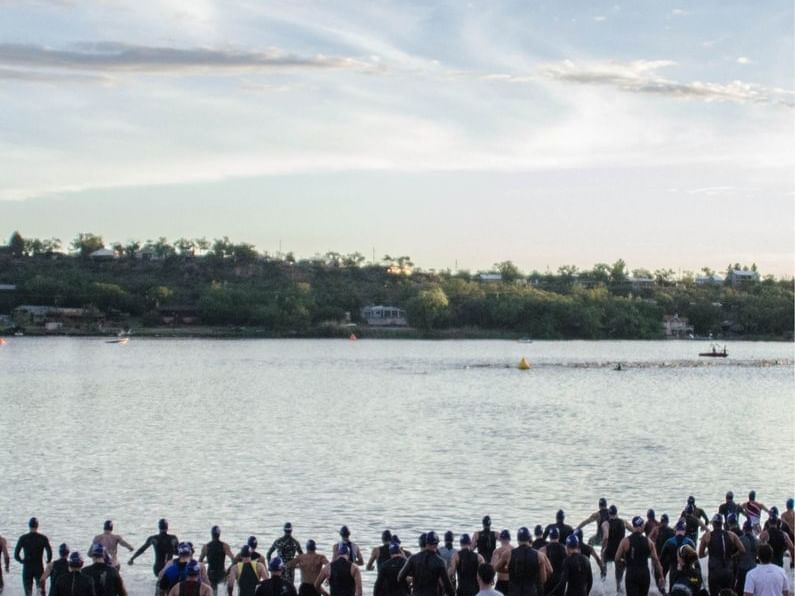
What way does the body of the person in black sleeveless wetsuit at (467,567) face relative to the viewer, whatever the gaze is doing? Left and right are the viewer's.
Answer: facing away from the viewer

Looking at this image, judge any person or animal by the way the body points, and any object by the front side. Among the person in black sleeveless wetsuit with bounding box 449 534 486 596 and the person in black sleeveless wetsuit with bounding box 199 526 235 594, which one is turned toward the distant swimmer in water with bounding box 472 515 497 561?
the person in black sleeveless wetsuit with bounding box 449 534 486 596

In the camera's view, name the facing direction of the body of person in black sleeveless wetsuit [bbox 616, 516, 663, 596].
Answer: away from the camera

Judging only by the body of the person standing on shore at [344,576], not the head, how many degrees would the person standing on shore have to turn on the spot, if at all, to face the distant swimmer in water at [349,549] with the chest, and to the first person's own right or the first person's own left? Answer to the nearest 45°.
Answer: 0° — they already face them

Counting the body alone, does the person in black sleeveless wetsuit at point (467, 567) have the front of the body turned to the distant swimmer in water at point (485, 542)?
yes

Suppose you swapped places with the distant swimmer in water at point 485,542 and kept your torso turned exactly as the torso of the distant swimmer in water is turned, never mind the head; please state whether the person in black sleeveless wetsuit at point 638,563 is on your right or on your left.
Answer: on your right

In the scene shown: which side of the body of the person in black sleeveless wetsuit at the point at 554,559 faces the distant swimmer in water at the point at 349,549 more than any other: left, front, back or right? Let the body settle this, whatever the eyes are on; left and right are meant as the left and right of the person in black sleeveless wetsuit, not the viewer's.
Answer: left

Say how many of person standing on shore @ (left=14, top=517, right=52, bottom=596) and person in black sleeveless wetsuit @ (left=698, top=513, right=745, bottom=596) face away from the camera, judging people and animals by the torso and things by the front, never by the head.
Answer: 2

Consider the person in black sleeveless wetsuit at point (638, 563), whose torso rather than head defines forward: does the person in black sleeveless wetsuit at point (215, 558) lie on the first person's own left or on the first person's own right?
on the first person's own left

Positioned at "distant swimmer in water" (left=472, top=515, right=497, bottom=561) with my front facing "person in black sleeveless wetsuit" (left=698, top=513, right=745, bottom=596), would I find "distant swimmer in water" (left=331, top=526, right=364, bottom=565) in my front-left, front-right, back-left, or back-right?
back-right

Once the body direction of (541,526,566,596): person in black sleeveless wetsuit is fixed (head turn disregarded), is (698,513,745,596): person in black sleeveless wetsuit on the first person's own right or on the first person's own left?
on the first person's own right

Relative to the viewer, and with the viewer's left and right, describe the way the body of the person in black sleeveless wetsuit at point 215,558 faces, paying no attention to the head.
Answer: facing away from the viewer

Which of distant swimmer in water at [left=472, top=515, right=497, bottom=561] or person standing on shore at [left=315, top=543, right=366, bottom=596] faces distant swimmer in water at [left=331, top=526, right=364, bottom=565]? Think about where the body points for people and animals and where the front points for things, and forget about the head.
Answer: the person standing on shore

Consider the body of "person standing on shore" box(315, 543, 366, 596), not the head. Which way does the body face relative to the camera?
away from the camera

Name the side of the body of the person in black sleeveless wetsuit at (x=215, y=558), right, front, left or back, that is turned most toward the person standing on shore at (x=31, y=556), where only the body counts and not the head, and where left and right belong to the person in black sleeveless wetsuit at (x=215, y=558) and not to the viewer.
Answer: left

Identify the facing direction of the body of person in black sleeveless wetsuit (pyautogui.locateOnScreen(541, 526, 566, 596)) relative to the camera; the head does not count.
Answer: away from the camera

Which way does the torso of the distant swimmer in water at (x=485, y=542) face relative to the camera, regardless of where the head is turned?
away from the camera
